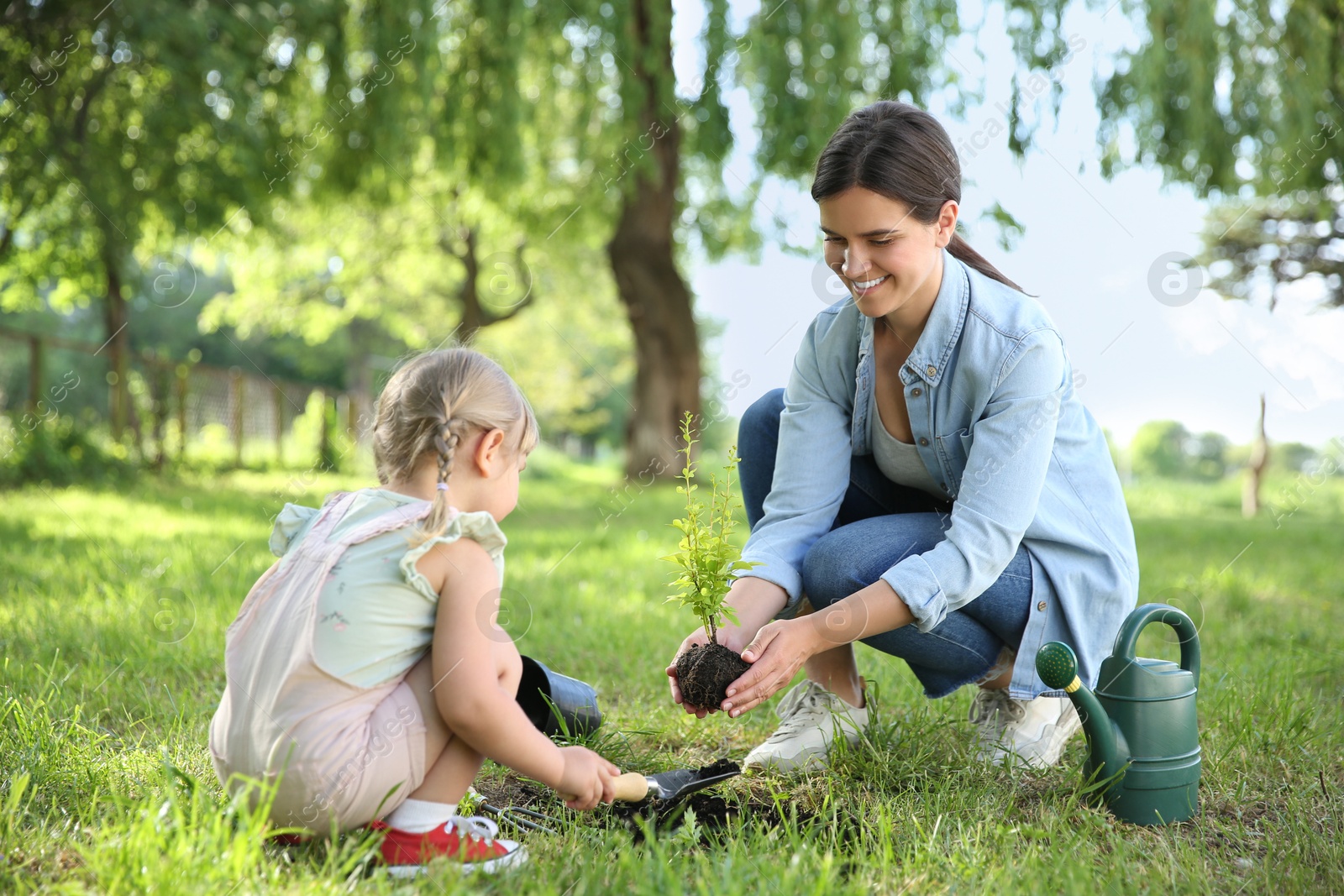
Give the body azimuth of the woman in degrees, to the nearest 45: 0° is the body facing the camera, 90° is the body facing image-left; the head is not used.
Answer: approximately 45°

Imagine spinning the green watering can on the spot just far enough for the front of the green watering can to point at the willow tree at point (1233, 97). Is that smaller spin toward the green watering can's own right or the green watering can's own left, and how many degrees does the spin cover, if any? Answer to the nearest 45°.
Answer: approximately 135° to the green watering can's own right

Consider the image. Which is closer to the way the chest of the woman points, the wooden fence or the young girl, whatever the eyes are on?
the young girl

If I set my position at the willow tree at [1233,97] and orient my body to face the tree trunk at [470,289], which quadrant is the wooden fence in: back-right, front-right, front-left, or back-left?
front-left

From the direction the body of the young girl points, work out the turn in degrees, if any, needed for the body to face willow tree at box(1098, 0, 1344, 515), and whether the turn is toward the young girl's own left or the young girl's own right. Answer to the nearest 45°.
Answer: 0° — they already face it

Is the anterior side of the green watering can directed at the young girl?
yes

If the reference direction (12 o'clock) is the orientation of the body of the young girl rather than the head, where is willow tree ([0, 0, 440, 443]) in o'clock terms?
The willow tree is roughly at 10 o'clock from the young girl.

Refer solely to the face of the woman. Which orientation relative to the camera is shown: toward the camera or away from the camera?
toward the camera

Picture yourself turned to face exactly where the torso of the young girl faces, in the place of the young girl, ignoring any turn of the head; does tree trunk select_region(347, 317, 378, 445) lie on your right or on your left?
on your left

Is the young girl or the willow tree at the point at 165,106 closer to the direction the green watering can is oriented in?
the young girl

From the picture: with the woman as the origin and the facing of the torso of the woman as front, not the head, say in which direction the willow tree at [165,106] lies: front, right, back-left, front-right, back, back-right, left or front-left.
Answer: right

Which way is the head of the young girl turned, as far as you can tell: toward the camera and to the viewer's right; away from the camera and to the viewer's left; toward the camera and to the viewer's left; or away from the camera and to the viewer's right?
away from the camera and to the viewer's right

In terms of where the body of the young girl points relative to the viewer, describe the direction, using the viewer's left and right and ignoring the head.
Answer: facing away from the viewer and to the right of the viewer

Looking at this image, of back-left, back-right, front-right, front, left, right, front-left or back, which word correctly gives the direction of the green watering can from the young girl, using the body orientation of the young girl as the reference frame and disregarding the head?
front-right

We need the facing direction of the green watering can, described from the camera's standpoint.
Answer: facing the viewer and to the left of the viewer
